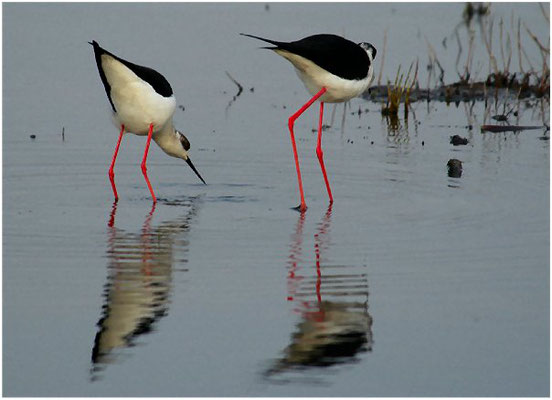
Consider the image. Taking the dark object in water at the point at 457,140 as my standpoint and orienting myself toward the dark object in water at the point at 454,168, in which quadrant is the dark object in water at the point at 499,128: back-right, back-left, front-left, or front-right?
back-left

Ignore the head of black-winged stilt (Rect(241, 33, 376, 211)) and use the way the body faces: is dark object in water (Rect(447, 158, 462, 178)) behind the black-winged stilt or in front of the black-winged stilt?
in front

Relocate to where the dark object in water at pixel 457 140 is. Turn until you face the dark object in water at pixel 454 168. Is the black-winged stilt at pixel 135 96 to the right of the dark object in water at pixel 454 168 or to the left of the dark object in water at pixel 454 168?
right

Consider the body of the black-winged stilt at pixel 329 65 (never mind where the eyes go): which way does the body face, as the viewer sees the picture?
to the viewer's right

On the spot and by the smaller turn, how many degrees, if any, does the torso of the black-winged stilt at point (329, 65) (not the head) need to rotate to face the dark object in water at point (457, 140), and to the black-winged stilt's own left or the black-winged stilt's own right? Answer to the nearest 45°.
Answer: approximately 45° to the black-winged stilt's own left

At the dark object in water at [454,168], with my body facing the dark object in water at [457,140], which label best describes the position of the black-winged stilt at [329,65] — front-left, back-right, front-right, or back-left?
back-left

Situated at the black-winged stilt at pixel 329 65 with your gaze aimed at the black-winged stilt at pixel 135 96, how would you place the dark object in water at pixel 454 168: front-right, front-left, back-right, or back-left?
back-right

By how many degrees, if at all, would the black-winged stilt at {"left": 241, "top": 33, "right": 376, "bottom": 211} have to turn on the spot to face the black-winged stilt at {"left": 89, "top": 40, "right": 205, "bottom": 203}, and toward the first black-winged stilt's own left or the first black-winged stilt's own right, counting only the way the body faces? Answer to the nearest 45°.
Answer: approximately 180°
